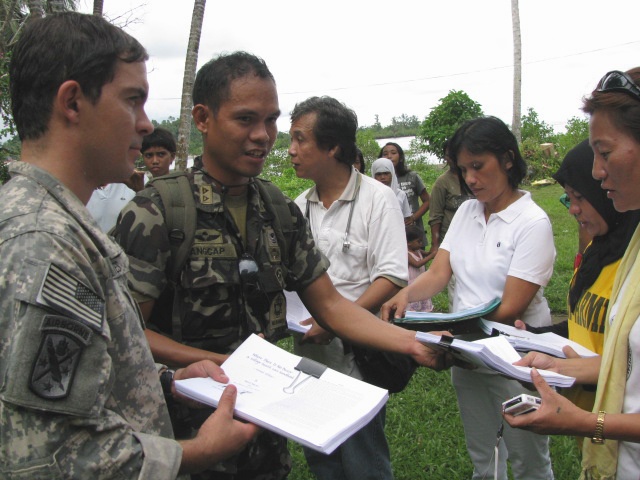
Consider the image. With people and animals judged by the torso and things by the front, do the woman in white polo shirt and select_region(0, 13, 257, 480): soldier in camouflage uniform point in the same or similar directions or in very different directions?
very different directions

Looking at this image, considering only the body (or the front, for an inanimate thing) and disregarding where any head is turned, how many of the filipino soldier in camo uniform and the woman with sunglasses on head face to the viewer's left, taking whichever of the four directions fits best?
1

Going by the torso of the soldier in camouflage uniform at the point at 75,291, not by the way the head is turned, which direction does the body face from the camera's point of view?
to the viewer's right

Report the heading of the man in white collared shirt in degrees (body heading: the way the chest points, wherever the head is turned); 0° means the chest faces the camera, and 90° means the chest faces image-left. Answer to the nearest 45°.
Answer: approximately 45°

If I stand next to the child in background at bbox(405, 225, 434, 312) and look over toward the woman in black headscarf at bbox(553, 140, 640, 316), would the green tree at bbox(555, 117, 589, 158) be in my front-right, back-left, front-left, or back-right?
back-left

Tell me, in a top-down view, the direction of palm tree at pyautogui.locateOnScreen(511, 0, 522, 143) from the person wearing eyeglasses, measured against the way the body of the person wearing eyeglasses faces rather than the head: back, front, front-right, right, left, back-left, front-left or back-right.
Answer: back-right

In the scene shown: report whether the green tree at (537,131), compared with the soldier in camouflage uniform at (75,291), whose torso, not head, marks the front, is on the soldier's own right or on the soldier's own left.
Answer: on the soldier's own left
